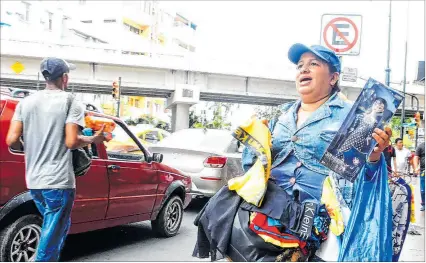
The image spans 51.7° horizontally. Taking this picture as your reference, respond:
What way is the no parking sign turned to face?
toward the camera

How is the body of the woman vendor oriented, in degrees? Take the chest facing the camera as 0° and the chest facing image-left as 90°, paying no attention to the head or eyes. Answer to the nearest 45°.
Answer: approximately 45°

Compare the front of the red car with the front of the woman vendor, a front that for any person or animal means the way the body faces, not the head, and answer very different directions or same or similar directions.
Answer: very different directions

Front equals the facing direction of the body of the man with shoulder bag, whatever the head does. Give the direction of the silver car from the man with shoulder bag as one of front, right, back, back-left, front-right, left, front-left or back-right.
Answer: front

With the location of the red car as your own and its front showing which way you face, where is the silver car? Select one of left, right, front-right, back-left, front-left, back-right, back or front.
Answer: front

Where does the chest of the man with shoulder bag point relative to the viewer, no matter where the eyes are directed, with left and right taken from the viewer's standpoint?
facing away from the viewer and to the right of the viewer

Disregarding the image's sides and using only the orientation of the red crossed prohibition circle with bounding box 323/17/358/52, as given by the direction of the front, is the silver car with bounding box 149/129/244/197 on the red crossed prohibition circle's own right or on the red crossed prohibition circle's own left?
on the red crossed prohibition circle's own right

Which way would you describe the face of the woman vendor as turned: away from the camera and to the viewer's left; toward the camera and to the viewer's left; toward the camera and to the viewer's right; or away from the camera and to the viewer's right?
toward the camera and to the viewer's left

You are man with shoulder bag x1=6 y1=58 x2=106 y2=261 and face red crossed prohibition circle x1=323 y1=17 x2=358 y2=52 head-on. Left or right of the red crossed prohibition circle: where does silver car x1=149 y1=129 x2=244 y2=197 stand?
left

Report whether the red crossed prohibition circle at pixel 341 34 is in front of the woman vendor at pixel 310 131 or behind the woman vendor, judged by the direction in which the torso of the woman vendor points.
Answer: behind

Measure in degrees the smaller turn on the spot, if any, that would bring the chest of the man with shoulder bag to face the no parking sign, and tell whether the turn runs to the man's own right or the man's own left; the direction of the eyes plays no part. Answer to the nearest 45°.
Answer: approximately 45° to the man's own right

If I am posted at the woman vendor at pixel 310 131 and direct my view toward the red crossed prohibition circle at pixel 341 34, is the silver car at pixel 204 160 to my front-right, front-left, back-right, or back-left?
front-left

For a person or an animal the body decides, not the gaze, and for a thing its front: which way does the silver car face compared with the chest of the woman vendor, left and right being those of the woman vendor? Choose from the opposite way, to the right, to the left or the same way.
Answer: the opposite way

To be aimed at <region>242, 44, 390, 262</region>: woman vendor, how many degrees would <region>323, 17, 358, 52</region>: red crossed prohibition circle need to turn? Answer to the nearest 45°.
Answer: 0° — it already faces them
